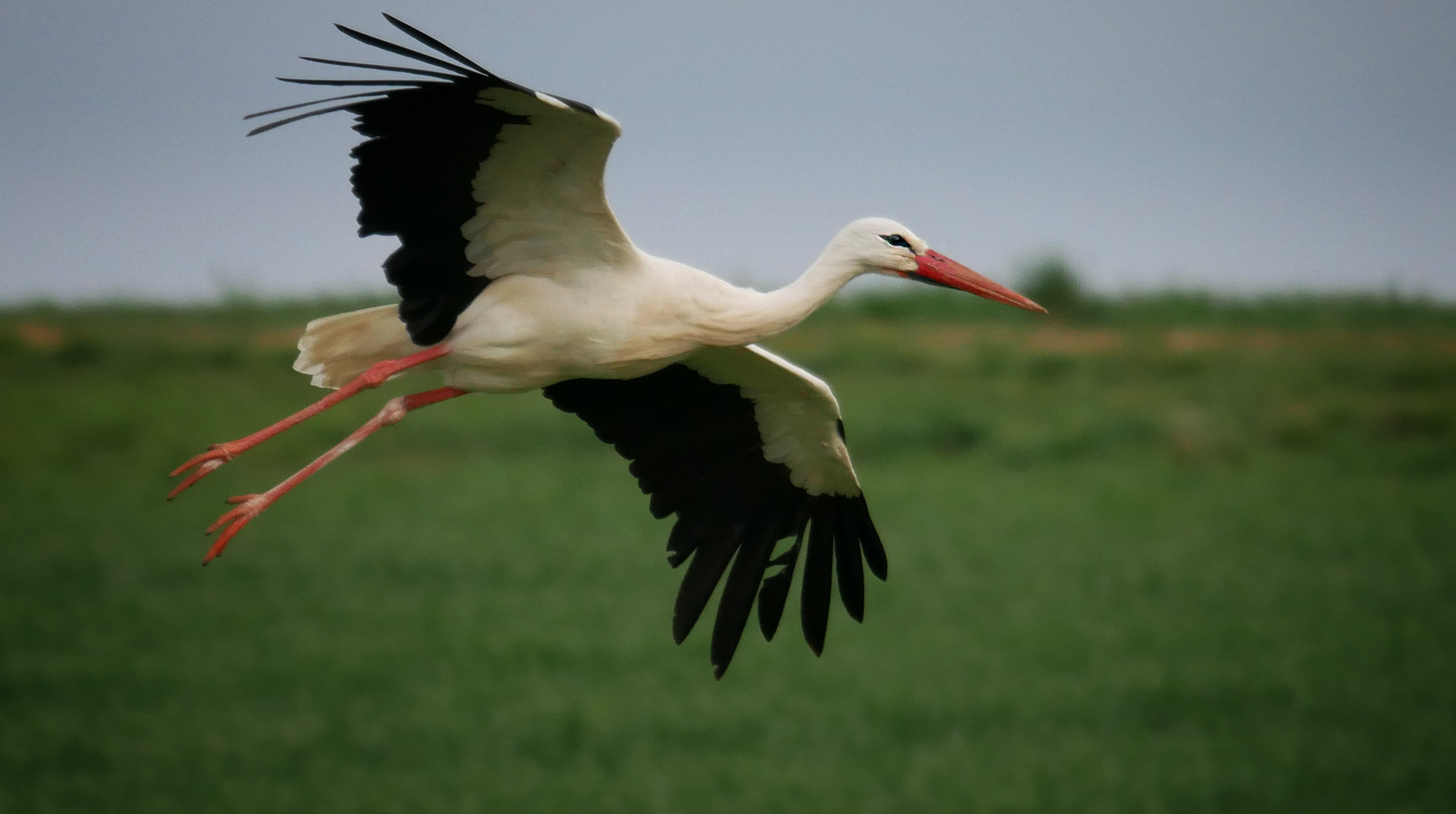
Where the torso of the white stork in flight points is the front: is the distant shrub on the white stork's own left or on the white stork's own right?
on the white stork's own left

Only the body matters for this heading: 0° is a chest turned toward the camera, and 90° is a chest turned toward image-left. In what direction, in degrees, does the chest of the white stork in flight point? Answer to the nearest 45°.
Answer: approximately 270°
